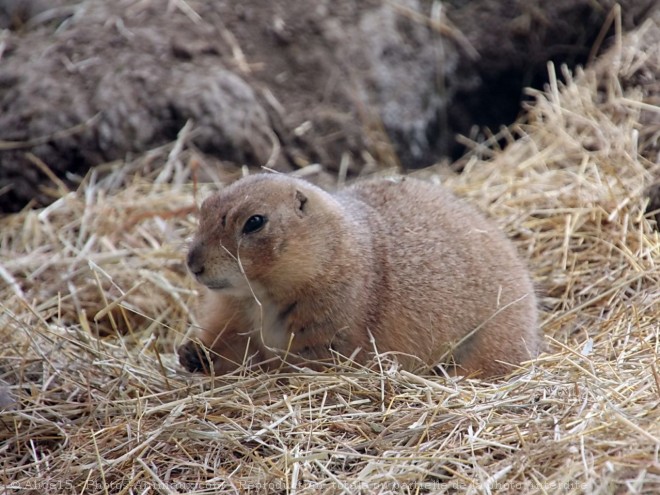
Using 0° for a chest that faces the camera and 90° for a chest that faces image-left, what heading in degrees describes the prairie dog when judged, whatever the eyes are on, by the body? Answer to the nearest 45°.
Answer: approximately 45°
